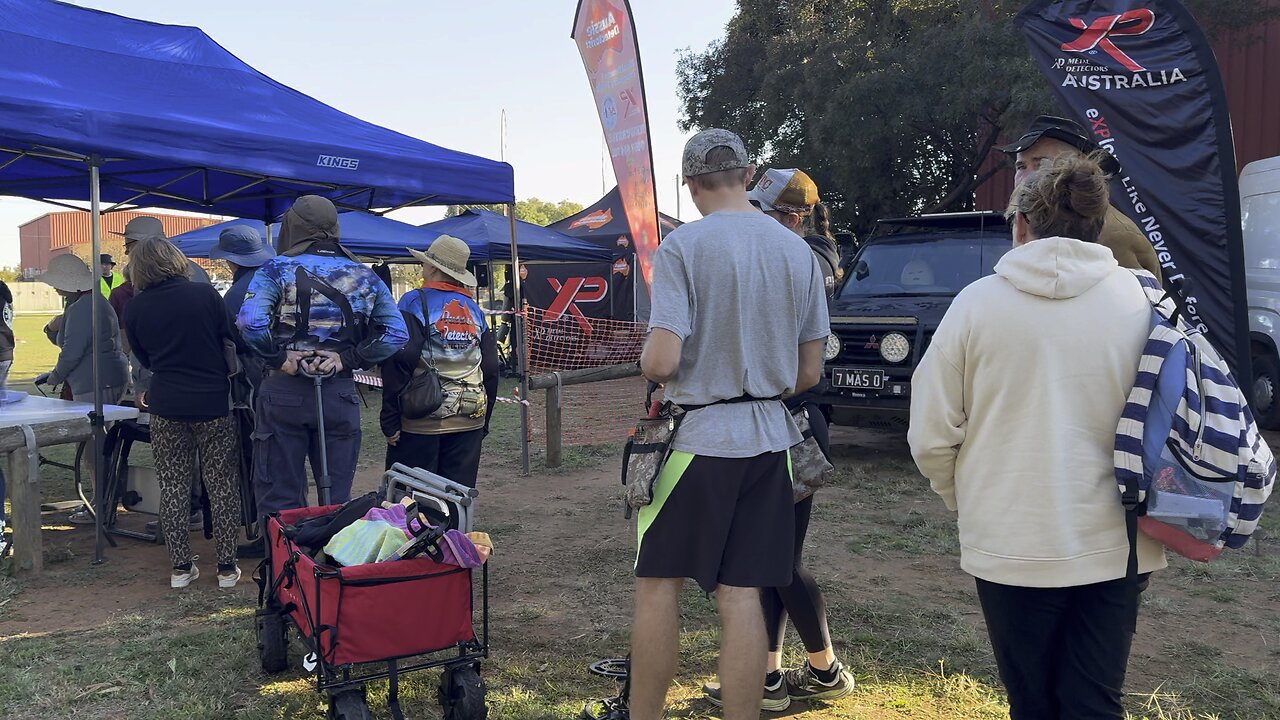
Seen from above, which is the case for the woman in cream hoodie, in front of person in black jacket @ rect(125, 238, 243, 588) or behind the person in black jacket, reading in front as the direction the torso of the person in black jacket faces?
behind

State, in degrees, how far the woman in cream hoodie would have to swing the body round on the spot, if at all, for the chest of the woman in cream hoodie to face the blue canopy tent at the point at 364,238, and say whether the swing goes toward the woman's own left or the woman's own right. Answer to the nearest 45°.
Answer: approximately 45° to the woman's own left

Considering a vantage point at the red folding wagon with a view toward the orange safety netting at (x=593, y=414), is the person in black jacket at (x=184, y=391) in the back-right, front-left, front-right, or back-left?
front-left

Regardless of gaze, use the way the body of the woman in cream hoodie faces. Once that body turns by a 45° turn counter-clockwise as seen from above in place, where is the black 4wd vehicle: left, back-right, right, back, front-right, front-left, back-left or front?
front-right

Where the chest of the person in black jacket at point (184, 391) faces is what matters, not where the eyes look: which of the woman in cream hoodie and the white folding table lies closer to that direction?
the white folding table

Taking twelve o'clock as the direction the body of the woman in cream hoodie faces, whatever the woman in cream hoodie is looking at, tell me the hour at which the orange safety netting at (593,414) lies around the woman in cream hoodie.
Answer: The orange safety netting is roughly at 11 o'clock from the woman in cream hoodie.

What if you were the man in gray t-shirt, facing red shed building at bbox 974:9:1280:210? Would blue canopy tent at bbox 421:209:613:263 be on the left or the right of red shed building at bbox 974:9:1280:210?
left

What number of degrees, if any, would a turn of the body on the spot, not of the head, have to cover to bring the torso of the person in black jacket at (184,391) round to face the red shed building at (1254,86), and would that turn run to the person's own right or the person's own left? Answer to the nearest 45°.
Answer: approximately 90° to the person's own right

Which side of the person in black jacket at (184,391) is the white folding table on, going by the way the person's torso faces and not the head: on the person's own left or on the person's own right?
on the person's own left

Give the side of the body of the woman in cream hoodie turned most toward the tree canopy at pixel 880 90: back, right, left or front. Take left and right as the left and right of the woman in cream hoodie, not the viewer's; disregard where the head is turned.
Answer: front

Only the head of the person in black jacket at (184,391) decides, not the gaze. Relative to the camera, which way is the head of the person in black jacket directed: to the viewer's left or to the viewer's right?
to the viewer's left

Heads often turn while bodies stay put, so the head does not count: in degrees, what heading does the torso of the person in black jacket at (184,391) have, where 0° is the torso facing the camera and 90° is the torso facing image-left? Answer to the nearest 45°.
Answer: approximately 180°

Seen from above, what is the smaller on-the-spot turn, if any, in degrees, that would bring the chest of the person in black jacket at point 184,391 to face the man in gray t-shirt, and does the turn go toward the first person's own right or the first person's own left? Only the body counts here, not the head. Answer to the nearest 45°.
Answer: approximately 135° to the first person's own right

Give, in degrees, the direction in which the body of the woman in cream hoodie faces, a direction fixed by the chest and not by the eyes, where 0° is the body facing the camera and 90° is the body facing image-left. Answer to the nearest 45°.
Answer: approximately 180°

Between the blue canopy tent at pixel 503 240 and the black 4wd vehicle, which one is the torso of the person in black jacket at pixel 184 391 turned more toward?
the blue canopy tent

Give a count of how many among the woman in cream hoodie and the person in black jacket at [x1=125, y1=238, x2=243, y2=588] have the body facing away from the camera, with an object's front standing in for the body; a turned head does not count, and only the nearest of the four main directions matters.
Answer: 2

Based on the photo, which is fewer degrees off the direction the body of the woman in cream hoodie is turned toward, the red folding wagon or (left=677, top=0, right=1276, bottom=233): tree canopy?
the tree canopy
